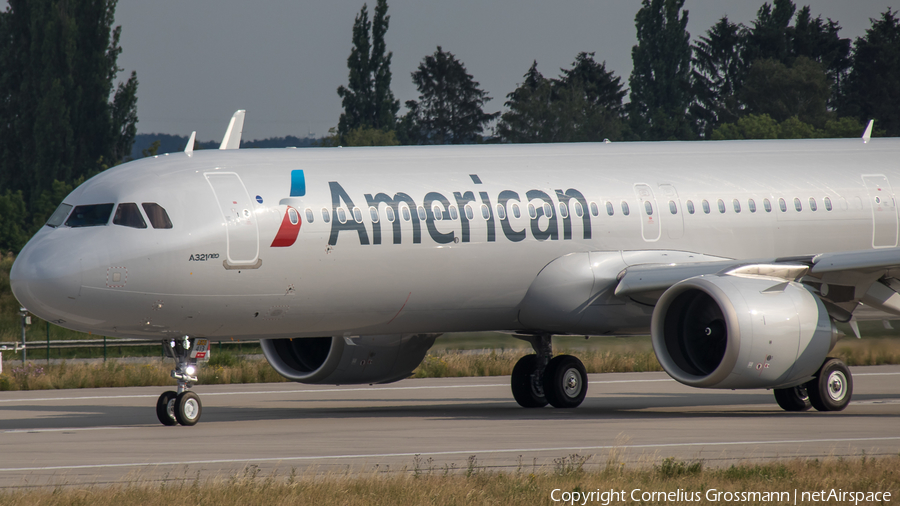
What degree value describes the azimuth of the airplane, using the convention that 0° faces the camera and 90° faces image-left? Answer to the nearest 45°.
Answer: approximately 45°
